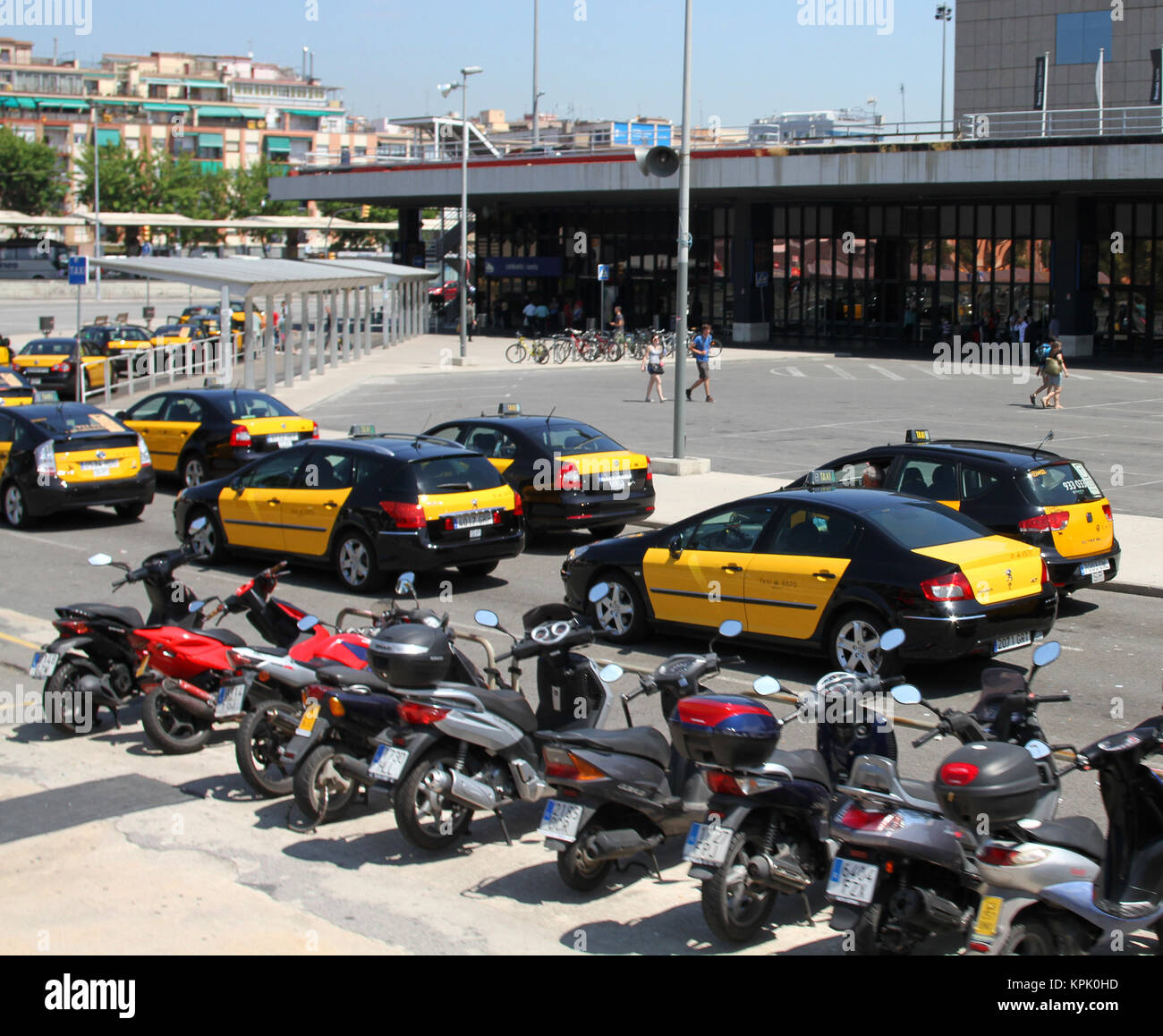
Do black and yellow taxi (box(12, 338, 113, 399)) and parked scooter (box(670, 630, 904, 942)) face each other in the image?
no

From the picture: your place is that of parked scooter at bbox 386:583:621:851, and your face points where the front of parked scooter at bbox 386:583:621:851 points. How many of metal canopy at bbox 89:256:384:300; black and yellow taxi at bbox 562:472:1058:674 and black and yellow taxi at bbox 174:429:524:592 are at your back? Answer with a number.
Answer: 0

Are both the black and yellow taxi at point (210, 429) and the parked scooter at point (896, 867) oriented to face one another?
no

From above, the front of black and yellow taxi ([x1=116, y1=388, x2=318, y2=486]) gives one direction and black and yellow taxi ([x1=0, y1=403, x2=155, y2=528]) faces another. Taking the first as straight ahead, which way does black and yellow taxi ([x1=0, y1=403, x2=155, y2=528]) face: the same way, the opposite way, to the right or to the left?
the same way

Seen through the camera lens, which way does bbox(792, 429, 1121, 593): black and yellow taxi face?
facing away from the viewer and to the left of the viewer

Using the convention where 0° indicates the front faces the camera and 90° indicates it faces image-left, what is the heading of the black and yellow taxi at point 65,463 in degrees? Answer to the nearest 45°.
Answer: approximately 135°

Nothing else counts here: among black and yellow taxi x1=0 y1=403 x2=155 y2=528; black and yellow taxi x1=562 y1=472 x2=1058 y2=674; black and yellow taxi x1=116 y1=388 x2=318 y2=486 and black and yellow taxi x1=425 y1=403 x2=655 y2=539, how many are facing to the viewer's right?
0

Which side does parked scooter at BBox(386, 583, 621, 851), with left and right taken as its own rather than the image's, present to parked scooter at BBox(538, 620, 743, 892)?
right

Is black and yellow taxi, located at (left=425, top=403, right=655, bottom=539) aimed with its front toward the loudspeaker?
no

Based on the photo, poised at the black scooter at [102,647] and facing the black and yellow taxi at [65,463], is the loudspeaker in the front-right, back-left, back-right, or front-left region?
front-right

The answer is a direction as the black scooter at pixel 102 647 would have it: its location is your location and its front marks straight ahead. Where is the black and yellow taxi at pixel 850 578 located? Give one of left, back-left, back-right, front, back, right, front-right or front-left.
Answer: front-right

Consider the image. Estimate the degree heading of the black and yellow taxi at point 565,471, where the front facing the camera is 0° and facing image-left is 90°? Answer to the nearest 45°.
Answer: approximately 135°

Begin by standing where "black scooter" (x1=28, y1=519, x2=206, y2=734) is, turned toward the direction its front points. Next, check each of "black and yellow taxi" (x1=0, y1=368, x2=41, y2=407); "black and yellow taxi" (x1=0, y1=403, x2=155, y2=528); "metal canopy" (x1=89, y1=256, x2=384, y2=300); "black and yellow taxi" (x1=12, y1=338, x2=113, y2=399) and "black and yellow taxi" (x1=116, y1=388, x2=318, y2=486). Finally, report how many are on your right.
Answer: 0

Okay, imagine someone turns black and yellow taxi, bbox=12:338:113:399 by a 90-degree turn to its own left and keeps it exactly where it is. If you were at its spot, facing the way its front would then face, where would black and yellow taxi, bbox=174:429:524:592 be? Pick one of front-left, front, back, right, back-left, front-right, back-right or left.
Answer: back-left
